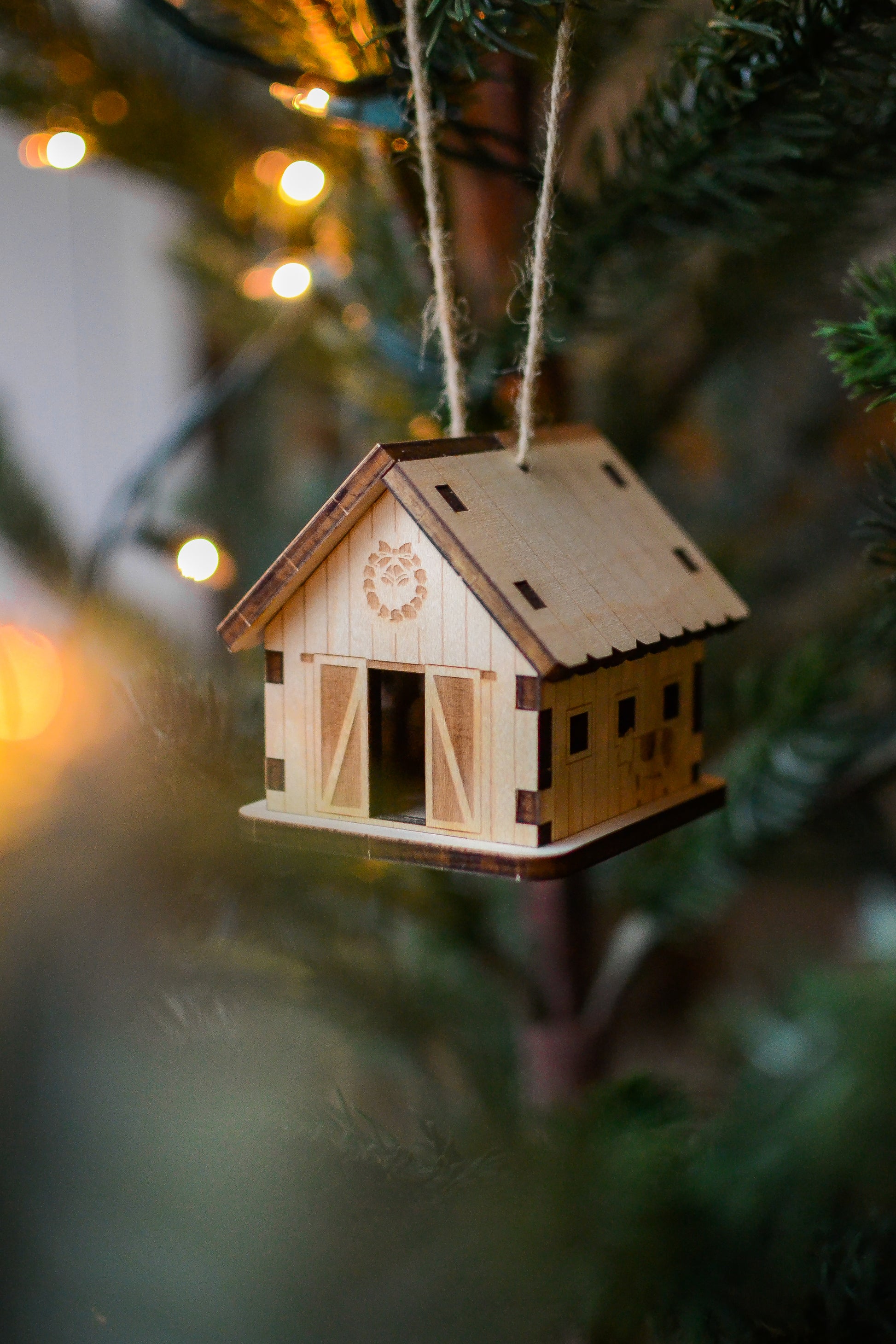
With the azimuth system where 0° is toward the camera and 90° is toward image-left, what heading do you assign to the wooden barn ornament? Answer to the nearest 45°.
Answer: approximately 45°
